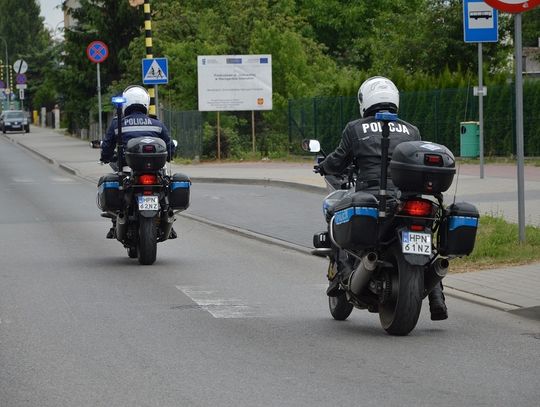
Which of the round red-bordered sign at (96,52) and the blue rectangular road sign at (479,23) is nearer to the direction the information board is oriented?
the blue rectangular road sign

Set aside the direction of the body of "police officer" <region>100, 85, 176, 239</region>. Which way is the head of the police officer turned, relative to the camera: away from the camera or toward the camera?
away from the camera

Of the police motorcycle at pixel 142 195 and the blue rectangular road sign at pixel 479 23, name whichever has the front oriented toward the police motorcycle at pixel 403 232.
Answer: the blue rectangular road sign

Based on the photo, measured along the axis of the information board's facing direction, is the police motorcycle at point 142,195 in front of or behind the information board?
in front

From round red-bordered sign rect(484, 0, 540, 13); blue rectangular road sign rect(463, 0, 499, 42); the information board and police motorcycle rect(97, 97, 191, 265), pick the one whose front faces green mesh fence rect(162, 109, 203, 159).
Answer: the police motorcycle

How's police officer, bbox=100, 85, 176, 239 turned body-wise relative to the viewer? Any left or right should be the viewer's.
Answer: facing away from the viewer

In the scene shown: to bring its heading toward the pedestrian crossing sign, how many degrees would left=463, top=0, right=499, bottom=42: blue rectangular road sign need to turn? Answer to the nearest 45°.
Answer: approximately 135° to its right

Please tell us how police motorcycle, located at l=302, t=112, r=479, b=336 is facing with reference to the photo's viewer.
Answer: facing away from the viewer and to the left of the viewer

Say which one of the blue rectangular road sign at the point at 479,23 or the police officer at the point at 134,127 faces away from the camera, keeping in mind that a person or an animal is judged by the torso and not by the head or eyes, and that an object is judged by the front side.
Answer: the police officer

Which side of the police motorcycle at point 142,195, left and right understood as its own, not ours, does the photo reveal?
back

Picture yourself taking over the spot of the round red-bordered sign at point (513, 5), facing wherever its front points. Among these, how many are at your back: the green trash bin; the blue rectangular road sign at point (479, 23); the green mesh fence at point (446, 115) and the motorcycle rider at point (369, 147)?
3
